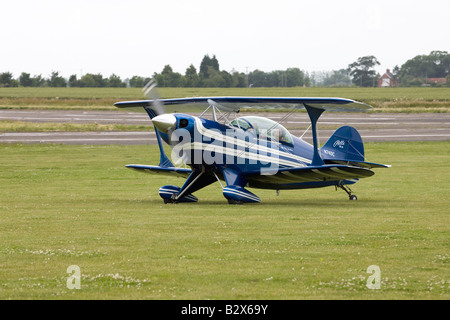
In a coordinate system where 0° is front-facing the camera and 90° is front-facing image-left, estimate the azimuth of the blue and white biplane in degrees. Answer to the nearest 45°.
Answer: approximately 45°
